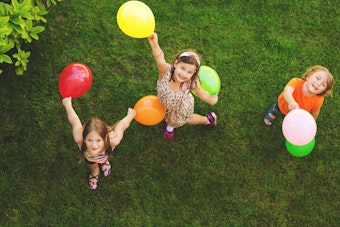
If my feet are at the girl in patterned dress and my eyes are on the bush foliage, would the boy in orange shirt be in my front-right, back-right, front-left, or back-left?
back-right

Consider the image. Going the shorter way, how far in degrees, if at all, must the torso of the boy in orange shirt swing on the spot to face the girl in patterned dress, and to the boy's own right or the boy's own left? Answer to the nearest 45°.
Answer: approximately 45° to the boy's own right

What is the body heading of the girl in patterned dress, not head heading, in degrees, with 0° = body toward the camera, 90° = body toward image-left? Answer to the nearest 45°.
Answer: approximately 0°

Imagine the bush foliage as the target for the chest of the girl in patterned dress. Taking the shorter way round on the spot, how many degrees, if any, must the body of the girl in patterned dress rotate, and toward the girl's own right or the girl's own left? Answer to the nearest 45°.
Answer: approximately 90° to the girl's own right

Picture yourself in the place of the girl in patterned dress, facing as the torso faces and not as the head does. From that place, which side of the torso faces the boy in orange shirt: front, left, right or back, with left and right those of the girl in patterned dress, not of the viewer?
left

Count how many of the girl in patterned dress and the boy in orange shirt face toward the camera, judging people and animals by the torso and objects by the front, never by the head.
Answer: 2
